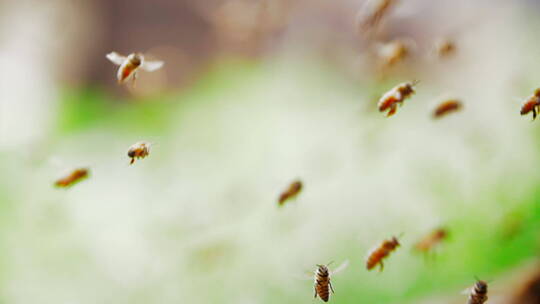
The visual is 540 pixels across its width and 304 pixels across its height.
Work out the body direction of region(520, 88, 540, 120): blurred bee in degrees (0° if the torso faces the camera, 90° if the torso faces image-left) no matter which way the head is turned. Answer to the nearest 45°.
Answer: approximately 270°

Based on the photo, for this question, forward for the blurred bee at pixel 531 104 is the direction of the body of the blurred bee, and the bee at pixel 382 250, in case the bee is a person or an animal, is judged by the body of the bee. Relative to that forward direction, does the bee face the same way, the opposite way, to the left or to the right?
the same way

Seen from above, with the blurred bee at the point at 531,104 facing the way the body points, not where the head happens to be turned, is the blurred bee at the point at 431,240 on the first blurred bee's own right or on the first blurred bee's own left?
on the first blurred bee's own left

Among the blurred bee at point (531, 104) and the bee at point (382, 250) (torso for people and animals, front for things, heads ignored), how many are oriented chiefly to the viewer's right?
2

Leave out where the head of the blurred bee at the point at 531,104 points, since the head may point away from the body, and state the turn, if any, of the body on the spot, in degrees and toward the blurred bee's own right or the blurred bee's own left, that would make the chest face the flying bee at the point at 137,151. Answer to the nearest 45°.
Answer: approximately 135° to the blurred bee's own right

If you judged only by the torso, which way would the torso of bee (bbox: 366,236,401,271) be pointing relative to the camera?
to the viewer's right

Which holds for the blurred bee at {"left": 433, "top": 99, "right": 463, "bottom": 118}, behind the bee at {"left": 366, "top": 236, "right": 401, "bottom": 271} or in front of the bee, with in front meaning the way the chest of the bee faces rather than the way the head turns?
in front
